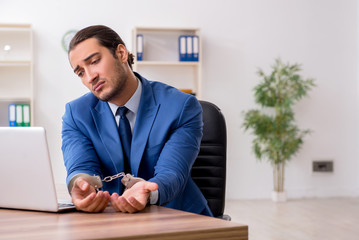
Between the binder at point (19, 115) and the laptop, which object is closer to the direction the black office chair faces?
the laptop

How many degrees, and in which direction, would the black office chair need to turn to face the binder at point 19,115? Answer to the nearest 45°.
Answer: approximately 90° to its right

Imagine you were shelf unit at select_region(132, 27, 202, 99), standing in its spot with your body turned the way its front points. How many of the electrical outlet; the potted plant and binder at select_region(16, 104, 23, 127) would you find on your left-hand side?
2

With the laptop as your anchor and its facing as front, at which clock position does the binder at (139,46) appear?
The binder is roughly at 11 o'clock from the laptop.

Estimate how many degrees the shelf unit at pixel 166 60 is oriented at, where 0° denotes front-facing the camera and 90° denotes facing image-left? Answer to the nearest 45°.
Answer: approximately 0°

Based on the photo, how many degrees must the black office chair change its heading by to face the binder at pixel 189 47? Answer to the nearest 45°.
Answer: approximately 135° to its right

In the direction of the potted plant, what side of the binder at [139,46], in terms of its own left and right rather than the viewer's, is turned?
left

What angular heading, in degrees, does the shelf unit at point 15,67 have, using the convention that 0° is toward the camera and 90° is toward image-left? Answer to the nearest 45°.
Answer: approximately 0°
